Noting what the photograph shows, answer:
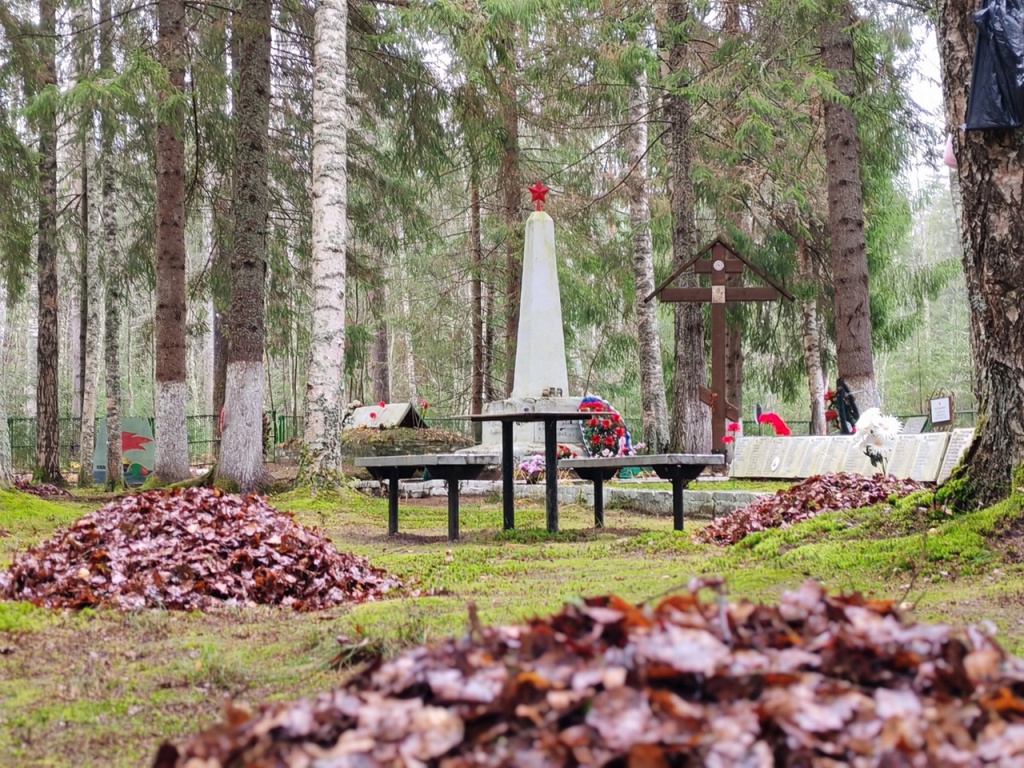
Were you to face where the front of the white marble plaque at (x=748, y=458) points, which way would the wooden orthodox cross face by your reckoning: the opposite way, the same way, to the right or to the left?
the same way

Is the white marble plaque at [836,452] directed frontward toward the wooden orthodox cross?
no

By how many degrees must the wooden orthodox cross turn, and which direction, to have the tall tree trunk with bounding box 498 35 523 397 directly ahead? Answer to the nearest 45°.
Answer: approximately 135° to its right

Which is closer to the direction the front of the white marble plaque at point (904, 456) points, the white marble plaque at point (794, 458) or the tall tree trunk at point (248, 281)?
the tall tree trunk

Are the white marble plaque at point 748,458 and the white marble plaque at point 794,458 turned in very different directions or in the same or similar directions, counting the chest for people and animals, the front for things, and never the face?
same or similar directions

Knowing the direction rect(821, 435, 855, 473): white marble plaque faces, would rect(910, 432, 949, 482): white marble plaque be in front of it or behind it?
in front

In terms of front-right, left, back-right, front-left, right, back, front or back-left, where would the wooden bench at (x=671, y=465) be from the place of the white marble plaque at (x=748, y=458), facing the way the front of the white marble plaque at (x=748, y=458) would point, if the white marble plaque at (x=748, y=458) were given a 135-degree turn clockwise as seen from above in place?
back-left

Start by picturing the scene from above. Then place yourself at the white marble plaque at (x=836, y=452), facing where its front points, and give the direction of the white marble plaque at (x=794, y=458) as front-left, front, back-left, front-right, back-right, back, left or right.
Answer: back-right

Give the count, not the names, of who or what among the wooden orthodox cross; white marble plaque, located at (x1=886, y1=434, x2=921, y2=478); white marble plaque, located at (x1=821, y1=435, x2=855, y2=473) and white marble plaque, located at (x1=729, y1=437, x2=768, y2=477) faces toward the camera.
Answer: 4

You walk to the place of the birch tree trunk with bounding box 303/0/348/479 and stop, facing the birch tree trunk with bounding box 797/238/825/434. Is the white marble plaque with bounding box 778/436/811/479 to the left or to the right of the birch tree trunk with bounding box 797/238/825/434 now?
right

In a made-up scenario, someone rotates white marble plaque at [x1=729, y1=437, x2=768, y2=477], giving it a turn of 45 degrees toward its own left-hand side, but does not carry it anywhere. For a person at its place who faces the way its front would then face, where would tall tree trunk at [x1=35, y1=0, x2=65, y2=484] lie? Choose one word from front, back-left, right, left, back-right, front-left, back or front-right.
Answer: back-right

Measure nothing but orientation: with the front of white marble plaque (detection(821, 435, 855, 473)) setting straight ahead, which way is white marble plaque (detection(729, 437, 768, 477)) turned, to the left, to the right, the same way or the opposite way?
the same way

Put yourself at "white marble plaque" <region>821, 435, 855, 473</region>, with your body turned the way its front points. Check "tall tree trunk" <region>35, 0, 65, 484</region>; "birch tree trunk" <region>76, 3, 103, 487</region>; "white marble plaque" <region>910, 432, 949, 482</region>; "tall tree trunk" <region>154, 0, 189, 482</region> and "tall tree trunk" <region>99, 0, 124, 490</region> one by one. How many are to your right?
4

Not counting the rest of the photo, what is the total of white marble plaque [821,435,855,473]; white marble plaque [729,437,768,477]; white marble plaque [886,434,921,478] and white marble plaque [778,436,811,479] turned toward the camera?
4

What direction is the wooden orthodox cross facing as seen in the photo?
toward the camera

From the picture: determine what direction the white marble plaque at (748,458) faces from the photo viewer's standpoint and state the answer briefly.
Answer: facing the viewer

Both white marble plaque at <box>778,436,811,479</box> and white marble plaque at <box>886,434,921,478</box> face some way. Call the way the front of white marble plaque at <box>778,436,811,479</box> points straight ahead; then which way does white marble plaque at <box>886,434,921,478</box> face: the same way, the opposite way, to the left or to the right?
the same way

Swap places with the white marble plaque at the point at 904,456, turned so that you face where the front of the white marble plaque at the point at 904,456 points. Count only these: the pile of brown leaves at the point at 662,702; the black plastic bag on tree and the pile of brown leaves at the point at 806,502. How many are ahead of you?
3
